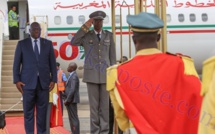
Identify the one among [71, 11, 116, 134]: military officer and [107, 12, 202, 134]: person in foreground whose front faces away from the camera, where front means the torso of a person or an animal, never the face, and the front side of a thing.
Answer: the person in foreground

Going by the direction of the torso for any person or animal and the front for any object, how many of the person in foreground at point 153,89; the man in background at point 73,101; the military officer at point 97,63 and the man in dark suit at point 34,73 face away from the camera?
1

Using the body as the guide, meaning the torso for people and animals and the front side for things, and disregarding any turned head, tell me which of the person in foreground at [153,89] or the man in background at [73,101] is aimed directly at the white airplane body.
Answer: the person in foreground

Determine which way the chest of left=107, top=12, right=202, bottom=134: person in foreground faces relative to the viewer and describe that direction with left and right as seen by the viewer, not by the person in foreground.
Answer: facing away from the viewer

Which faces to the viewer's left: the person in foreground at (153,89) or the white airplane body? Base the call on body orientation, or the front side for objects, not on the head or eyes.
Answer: the white airplane body

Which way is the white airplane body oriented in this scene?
to the viewer's left

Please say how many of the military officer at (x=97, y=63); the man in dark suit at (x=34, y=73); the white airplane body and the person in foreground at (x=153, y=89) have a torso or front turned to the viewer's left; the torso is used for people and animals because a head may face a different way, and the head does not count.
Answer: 1

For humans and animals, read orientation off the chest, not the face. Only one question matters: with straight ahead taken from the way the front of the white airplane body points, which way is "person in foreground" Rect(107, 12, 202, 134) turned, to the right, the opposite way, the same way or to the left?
to the right

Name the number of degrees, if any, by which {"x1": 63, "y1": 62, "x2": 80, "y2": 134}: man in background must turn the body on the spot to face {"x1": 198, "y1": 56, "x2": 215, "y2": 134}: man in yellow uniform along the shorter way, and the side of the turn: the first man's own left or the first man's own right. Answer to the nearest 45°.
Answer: approximately 90° to the first man's own left

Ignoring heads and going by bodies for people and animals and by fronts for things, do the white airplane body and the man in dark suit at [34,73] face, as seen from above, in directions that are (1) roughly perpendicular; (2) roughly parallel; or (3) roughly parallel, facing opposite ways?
roughly perpendicular

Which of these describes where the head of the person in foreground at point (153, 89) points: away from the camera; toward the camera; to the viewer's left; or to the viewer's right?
away from the camera

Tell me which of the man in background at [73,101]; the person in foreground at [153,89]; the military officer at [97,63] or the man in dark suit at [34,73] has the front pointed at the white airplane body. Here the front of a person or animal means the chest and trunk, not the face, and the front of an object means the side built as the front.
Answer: the person in foreground

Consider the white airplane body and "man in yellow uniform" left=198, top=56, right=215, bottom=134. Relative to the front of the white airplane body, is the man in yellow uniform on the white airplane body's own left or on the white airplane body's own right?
on the white airplane body's own left
